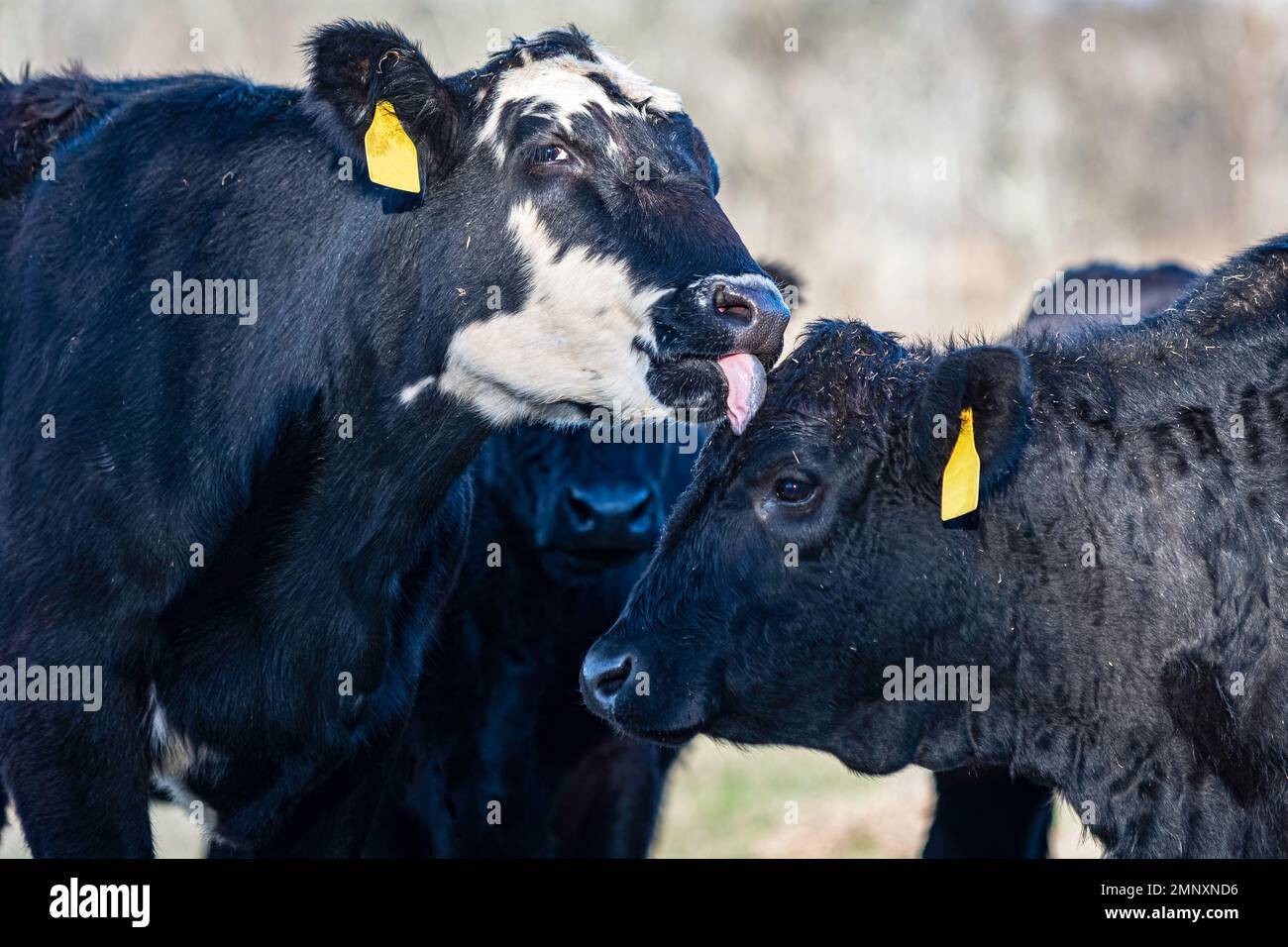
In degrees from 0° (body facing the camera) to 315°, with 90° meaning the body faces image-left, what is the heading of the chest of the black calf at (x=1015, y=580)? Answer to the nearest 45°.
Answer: approximately 90°

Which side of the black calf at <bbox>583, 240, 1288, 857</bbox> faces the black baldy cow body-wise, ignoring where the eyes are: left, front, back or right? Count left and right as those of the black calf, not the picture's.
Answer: front

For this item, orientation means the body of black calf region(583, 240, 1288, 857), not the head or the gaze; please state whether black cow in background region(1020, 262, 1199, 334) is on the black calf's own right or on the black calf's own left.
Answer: on the black calf's own right

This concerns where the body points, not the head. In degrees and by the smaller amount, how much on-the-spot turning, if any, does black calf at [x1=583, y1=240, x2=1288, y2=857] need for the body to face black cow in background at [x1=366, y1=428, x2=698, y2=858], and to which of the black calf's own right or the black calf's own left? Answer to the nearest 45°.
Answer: approximately 45° to the black calf's own right

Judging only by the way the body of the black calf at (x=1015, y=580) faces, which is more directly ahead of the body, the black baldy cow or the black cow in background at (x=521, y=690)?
the black baldy cow
